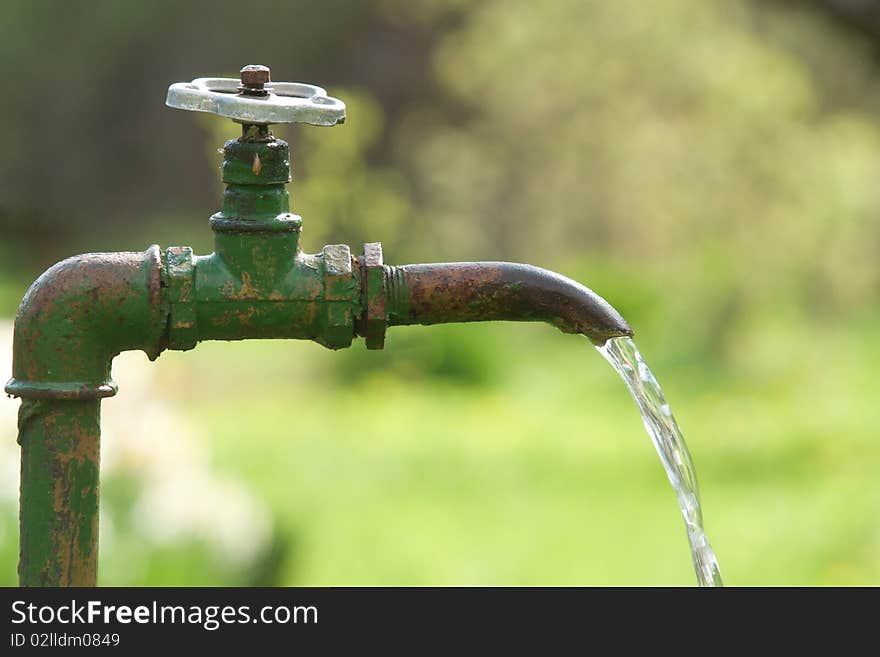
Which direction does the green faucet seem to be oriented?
to the viewer's right
